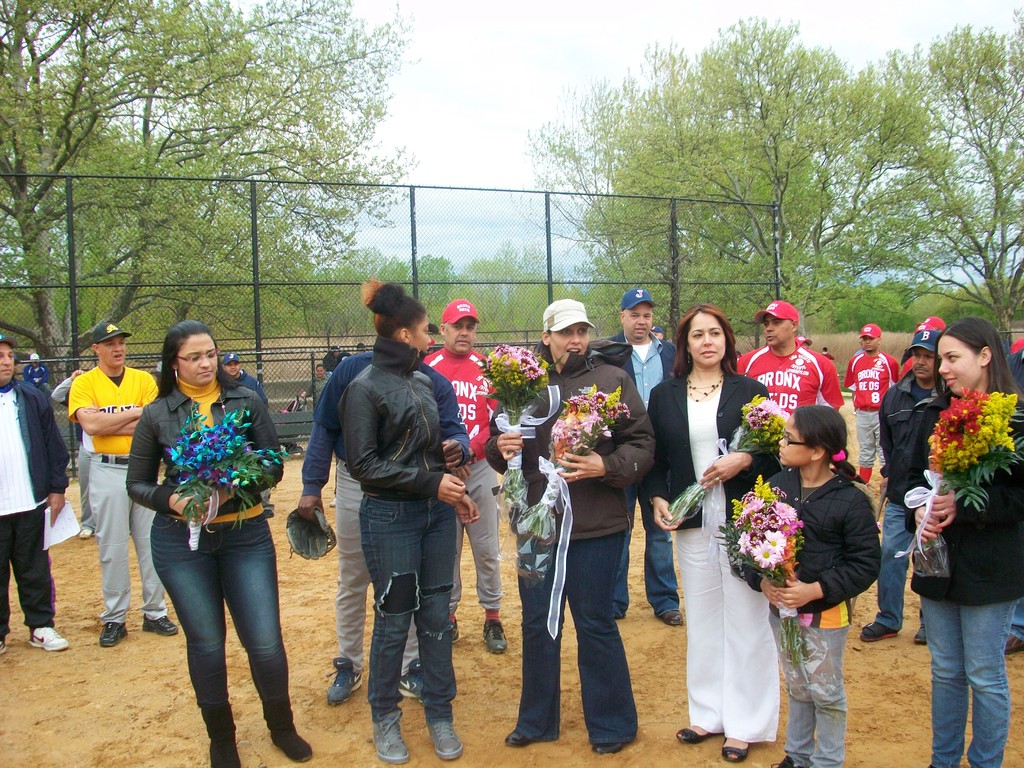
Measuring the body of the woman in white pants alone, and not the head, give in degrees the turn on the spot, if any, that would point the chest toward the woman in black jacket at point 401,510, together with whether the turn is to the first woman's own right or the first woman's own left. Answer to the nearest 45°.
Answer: approximately 90° to the first woman's own right

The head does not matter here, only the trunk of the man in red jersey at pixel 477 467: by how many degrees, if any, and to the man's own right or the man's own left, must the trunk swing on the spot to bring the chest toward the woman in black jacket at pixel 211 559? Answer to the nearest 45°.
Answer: approximately 45° to the man's own right

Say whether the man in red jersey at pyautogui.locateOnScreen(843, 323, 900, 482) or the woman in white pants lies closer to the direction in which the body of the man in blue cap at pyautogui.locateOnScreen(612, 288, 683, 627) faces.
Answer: the woman in white pants

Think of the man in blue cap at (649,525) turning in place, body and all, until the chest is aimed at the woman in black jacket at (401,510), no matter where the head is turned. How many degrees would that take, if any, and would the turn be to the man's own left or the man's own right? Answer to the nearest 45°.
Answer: approximately 45° to the man's own right

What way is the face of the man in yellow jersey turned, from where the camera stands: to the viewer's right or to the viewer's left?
to the viewer's right
